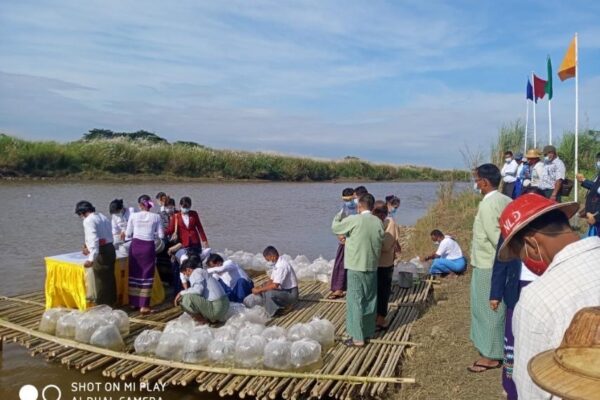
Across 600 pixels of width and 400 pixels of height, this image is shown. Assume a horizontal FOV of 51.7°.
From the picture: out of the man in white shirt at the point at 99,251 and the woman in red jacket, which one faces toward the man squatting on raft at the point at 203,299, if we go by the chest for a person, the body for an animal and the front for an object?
the woman in red jacket

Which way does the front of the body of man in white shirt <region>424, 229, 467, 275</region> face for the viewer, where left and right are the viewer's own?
facing to the left of the viewer

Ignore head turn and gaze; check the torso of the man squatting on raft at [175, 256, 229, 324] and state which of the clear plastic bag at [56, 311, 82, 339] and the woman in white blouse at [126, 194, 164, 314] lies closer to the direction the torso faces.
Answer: the clear plastic bag

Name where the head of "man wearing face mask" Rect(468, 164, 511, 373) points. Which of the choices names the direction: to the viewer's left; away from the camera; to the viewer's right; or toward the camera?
to the viewer's left

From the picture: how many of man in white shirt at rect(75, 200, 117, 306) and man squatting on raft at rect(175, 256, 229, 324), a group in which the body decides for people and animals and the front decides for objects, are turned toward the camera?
0

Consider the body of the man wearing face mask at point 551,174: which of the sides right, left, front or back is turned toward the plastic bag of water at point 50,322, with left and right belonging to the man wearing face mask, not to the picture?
front

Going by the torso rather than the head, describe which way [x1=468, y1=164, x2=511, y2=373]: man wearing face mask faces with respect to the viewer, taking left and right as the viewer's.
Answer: facing to the left of the viewer

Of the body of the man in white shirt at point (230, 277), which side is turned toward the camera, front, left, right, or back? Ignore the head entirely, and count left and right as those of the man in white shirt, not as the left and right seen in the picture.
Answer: left

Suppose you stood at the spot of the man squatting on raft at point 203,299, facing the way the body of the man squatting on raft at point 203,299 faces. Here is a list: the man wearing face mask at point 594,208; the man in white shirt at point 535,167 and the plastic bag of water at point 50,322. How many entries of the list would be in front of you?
1

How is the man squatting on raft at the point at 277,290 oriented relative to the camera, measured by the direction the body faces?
to the viewer's left
